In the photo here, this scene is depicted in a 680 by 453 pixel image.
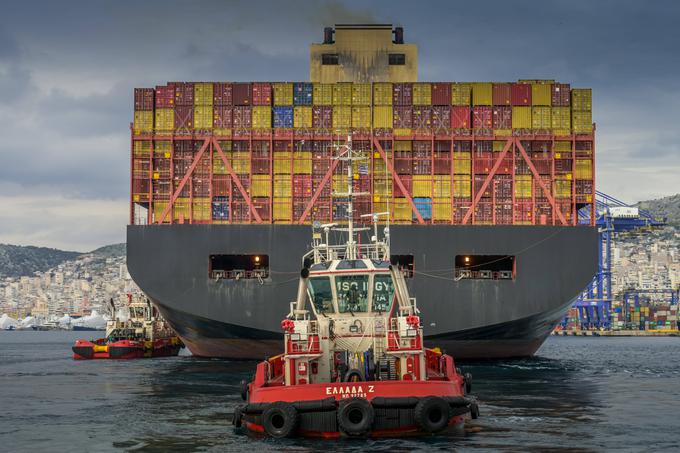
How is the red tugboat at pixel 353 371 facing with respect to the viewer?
away from the camera
